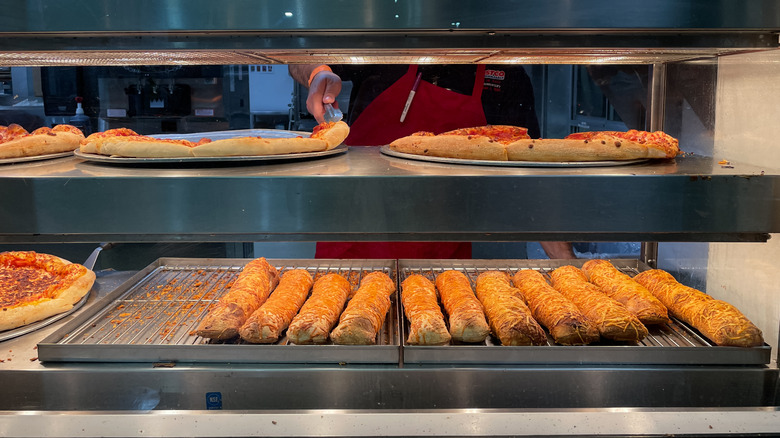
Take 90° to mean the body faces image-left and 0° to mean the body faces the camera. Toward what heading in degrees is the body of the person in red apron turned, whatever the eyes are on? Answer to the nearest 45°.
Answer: approximately 45°
